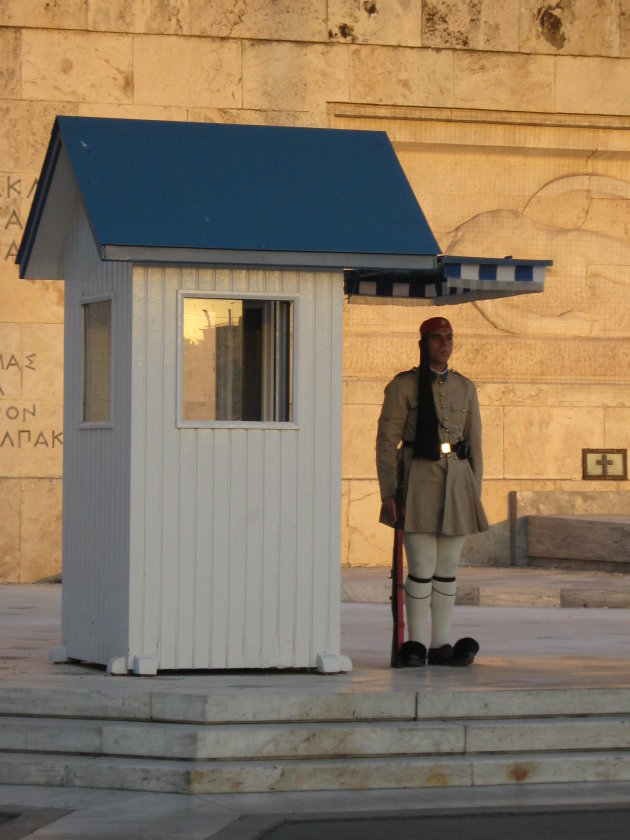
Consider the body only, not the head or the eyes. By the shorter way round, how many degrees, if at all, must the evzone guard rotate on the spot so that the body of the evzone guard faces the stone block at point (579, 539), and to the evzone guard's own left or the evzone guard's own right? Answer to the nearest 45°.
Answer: approximately 135° to the evzone guard's own left

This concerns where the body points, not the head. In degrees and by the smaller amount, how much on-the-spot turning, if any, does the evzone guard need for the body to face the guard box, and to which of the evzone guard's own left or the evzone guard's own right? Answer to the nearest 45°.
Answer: approximately 90° to the evzone guard's own right
